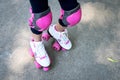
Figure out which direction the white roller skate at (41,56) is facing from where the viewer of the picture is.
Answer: facing the viewer and to the right of the viewer
